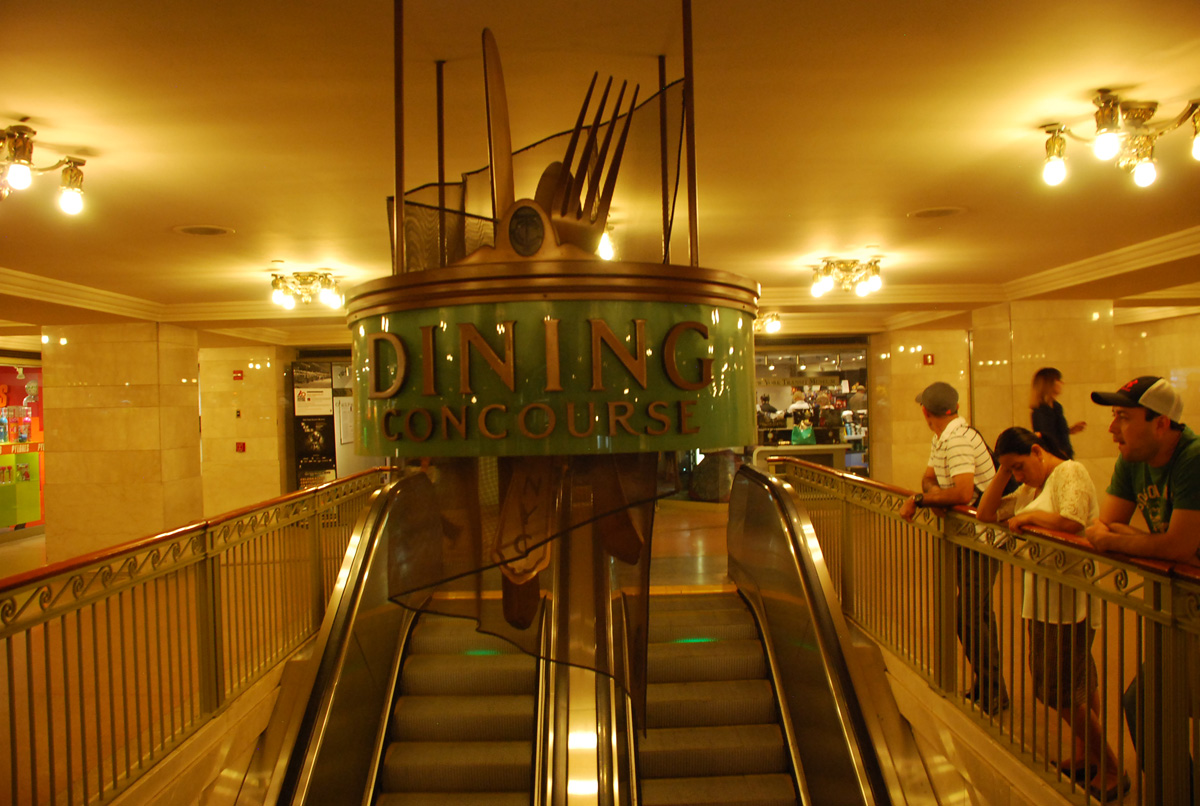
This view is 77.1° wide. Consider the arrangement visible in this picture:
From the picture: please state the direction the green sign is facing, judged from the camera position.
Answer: facing the viewer

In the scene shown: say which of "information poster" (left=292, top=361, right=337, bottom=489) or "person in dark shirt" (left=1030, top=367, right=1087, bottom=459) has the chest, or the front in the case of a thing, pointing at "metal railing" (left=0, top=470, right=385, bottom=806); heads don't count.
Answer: the information poster

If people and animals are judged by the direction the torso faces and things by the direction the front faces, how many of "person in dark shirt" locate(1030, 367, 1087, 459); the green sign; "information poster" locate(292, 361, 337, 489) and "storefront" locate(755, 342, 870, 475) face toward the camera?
3

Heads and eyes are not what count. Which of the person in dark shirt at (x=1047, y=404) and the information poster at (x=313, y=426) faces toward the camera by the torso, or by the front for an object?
the information poster

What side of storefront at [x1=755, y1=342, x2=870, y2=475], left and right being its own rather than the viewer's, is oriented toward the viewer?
front

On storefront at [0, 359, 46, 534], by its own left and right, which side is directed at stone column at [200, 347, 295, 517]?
front

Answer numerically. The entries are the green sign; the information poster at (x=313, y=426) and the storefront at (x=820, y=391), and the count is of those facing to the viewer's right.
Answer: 0

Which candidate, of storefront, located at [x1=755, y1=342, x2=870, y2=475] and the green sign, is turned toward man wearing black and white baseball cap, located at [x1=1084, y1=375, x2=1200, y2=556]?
the storefront

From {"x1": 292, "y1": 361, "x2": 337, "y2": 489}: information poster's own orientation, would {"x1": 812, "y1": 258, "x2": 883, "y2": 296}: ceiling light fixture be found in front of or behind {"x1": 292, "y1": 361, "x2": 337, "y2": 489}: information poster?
in front

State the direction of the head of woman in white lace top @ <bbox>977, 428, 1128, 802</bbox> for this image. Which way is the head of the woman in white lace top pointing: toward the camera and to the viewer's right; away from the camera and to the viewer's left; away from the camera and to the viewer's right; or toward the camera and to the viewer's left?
toward the camera and to the viewer's left

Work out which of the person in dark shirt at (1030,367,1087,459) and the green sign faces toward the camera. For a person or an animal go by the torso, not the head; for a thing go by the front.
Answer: the green sign

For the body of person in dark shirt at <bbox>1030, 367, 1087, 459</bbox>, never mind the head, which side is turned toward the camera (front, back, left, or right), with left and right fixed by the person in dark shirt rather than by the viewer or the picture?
right

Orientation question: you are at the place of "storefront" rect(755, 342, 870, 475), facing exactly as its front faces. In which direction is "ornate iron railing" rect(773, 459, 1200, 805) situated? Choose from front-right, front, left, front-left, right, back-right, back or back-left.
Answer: front

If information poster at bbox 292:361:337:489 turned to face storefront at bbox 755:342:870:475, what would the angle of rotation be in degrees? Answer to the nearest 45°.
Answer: approximately 90° to its left
